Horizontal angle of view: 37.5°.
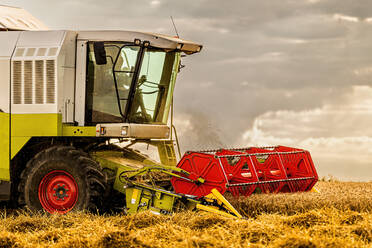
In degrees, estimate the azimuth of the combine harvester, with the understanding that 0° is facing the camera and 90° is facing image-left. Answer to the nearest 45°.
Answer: approximately 315°
